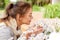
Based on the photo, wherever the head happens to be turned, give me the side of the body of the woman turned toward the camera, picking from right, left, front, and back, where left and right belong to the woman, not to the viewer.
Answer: right

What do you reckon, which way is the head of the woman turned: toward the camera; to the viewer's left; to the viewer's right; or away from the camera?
to the viewer's right
